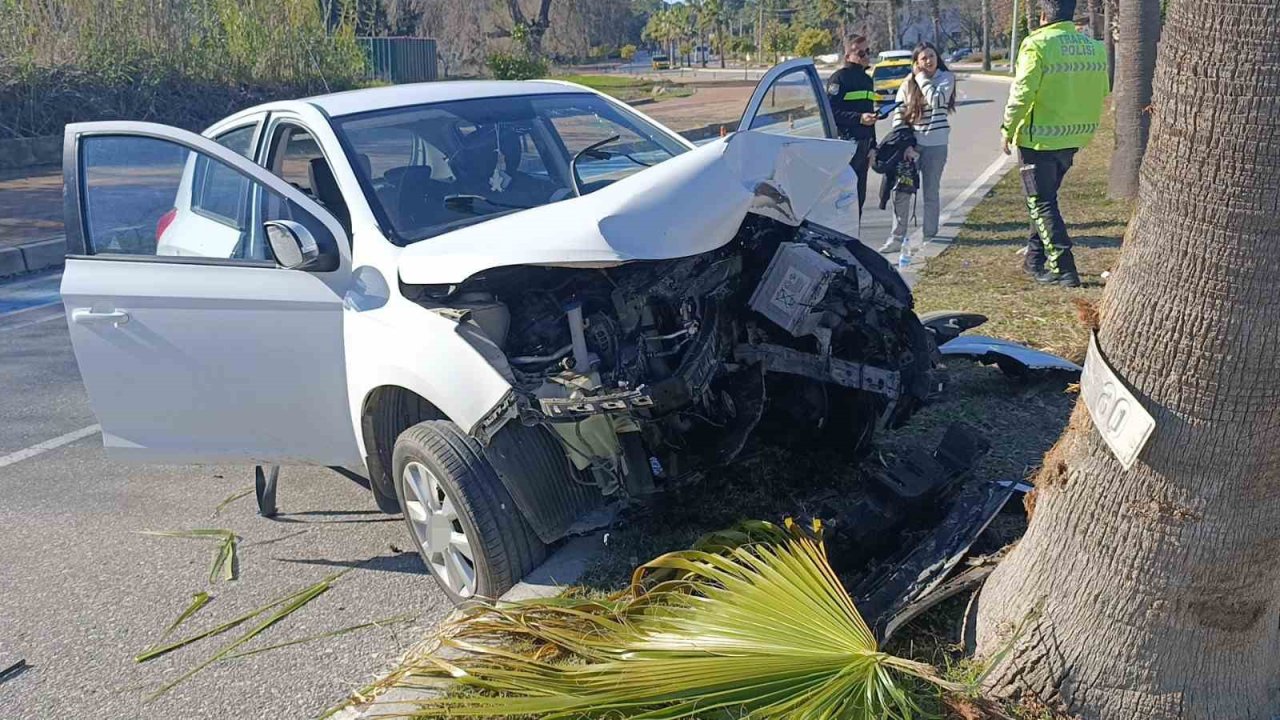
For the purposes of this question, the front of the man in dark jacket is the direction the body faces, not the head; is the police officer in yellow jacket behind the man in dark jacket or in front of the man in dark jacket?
in front

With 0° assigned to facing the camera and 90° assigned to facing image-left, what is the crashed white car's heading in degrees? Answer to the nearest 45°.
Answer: approximately 315°

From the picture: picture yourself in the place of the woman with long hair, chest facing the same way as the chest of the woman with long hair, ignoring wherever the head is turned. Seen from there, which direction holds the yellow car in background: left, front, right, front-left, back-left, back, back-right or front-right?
back-right

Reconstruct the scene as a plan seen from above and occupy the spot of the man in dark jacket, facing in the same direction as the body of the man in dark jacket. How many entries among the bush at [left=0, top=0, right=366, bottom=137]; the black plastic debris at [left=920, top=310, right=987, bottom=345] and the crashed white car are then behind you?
1

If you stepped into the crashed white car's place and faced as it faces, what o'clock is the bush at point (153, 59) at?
The bush is roughly at 7 o'clock from the crashed white car.

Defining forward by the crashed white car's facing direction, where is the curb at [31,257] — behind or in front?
behind

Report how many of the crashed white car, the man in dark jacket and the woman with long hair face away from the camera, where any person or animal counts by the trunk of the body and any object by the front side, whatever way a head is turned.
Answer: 0

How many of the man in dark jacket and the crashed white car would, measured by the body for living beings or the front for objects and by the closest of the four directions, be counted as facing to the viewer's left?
0

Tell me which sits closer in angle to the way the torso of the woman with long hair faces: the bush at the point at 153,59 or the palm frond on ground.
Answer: the palm frond on ground

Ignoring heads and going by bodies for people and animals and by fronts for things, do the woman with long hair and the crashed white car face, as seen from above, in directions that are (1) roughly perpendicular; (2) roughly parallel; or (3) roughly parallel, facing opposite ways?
roughly perpendicular

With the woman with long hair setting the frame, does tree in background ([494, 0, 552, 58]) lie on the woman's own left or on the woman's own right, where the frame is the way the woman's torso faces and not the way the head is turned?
on the woman's own right

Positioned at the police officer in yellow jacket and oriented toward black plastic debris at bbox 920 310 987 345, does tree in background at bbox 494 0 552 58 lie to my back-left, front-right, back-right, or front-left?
back-right

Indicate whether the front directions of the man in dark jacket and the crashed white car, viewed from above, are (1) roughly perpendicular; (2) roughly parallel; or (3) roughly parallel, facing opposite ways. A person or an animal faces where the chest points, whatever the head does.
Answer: roughly parallel
